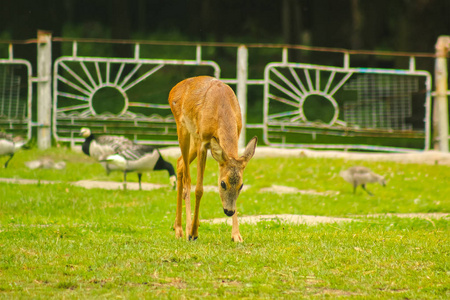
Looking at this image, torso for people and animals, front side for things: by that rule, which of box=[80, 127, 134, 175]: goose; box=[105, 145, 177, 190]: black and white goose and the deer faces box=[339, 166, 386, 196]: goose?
the black and white goose

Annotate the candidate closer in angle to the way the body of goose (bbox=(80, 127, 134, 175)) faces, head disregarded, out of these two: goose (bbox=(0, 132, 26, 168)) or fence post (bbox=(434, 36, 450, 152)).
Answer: the goose

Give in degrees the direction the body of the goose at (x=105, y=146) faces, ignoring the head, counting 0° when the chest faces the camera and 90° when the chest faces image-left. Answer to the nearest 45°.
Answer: approximately 90°

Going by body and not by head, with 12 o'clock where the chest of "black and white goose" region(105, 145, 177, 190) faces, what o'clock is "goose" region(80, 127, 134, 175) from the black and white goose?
The goose is roughly at 8 o'clock from the black and white goose.

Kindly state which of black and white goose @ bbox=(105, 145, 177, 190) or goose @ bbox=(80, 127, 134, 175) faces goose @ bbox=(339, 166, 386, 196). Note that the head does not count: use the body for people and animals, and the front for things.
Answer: the black and white goose

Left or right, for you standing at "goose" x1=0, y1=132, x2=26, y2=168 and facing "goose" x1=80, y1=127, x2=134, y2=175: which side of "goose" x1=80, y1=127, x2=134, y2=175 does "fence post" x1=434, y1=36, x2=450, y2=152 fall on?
left

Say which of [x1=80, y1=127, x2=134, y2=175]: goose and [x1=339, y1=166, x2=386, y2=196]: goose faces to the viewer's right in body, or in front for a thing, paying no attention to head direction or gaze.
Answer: [x1=339, y1=166, x2=386, y2=196]: goose

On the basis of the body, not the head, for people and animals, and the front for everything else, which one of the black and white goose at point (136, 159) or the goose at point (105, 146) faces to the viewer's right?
the black and white goose

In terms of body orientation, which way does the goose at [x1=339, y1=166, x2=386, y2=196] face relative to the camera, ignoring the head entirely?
to the viewer's right

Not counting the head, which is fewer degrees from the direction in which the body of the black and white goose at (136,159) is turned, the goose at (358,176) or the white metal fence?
the goose

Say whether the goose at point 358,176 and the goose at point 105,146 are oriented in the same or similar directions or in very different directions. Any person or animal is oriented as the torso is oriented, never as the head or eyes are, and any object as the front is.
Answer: very different directions

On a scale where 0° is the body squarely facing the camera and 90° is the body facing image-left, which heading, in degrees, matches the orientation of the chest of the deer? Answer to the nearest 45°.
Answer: approximately 315°

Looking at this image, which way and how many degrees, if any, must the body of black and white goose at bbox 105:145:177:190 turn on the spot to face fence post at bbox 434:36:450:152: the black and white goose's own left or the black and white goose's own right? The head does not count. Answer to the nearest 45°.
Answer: approximately 45° to the black and white goose's own left

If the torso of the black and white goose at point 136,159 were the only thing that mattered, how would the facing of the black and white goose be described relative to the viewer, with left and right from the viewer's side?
facing to the right of the viewer
